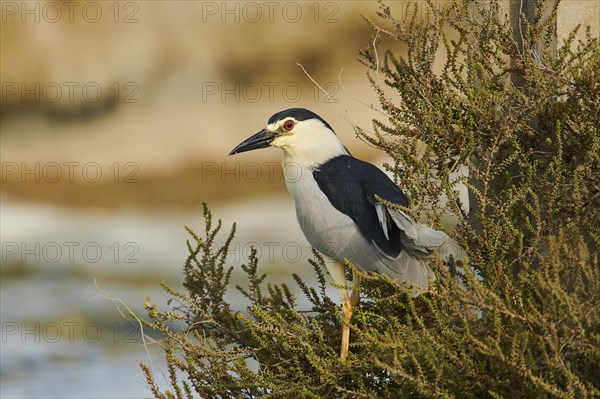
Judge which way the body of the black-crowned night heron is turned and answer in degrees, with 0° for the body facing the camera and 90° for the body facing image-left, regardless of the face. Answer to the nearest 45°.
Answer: approximately 90°
